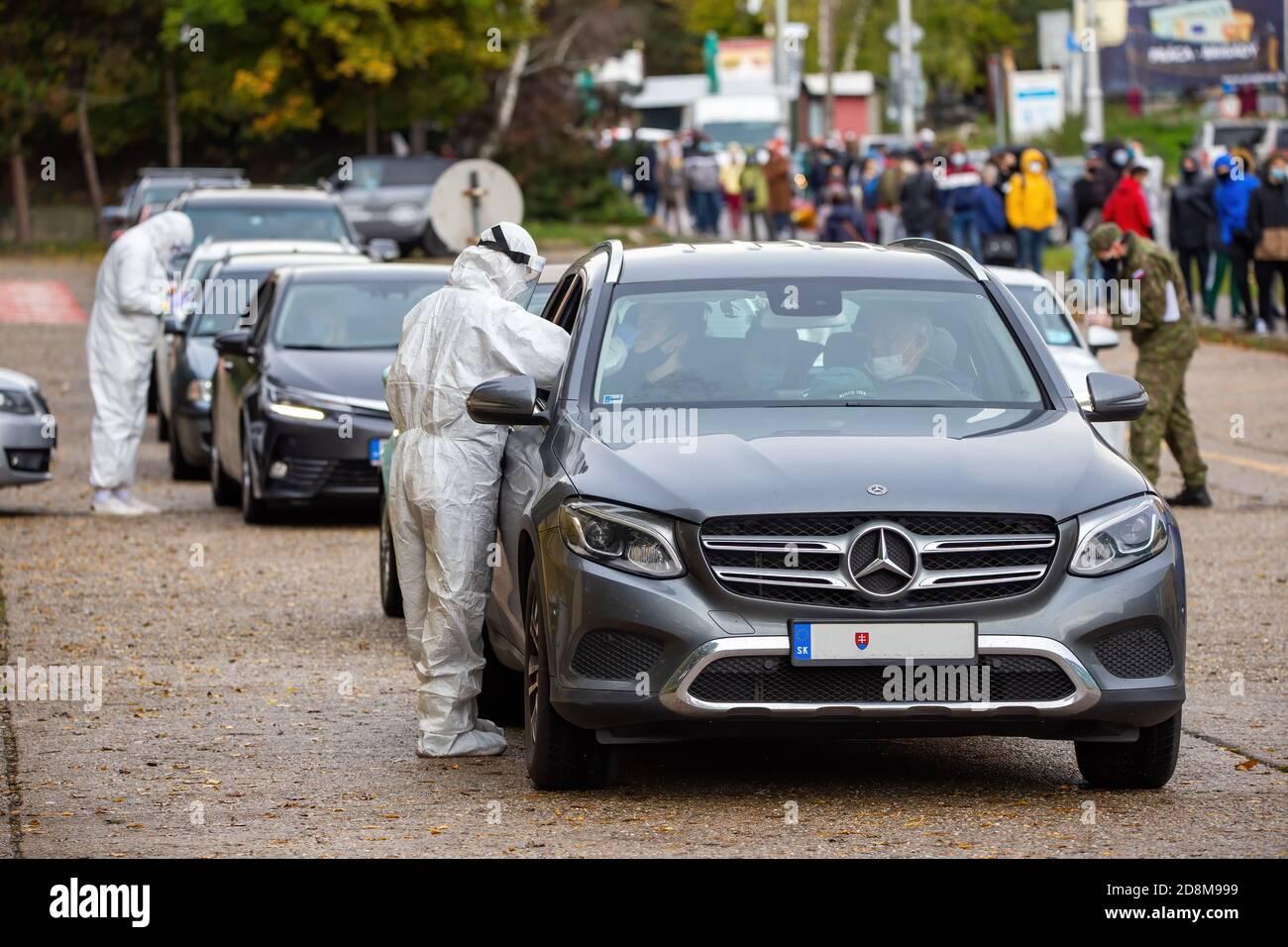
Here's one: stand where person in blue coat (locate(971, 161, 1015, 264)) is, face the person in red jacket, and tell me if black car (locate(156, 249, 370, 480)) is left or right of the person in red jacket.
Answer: right

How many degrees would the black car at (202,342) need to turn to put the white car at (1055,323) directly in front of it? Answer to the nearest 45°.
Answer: approximately 45° to its left

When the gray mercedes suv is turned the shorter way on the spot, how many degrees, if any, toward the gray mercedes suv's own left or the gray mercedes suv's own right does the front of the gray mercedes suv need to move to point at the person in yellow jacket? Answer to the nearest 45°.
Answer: approximately 180°

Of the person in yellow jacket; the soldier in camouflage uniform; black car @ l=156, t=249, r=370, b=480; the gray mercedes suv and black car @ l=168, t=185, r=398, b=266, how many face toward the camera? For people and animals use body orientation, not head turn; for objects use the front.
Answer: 4

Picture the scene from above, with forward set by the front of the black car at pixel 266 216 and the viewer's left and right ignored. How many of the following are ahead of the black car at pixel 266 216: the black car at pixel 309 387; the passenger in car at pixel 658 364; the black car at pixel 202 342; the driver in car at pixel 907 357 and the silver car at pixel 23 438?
5

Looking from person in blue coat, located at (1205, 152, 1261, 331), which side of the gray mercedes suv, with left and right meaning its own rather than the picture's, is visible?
back

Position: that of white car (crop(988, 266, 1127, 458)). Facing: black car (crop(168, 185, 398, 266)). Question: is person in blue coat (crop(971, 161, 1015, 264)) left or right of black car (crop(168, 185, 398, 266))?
right

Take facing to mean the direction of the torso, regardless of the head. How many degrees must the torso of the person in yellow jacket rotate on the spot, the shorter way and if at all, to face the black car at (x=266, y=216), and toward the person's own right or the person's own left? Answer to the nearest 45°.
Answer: approximately 45° to the person's own right

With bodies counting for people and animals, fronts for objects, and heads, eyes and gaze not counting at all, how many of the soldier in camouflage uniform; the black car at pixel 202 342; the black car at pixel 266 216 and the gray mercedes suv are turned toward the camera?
3

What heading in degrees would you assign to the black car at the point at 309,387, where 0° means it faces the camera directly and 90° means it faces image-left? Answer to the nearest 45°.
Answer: approximately 315°

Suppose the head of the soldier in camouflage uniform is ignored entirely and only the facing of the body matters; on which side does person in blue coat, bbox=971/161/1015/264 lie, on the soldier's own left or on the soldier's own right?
on the soldier's own right

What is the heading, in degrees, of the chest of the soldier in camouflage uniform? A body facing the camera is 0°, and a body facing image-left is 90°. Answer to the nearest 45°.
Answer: approximately 90°

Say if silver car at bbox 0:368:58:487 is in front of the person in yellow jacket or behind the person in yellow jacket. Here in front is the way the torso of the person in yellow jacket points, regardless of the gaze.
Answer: in front

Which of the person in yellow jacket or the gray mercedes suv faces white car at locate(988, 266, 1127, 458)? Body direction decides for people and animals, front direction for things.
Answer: the person in yellow jacket

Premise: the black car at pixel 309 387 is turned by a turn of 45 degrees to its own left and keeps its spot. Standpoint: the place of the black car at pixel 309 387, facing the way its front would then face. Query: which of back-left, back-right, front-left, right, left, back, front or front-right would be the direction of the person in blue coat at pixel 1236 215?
front-left

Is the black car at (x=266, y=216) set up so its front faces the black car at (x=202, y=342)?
yes
